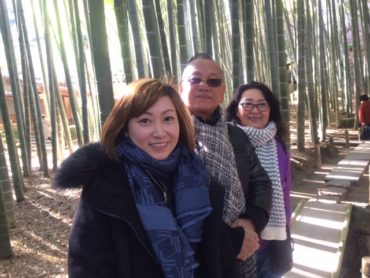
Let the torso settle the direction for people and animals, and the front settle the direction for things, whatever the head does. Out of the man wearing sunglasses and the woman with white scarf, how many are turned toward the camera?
2

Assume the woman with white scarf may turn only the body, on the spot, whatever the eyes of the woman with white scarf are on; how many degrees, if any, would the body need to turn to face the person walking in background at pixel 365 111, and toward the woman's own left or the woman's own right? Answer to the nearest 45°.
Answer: approximately 180°

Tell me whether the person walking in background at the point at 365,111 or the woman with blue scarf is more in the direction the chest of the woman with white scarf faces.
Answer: the woman with blue scarf

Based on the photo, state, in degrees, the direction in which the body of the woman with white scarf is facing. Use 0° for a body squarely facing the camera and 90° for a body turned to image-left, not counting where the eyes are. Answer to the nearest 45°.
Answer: approximately 0°

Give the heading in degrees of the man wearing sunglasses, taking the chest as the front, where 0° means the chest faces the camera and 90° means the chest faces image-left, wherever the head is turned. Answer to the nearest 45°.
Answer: approximately 0°

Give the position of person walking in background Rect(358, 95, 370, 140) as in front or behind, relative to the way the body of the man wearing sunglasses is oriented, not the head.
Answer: behind
